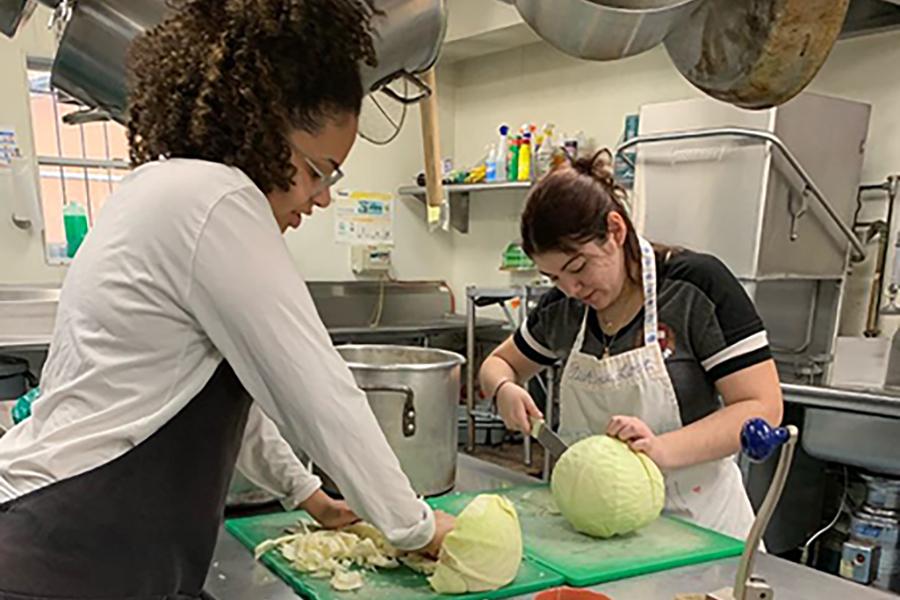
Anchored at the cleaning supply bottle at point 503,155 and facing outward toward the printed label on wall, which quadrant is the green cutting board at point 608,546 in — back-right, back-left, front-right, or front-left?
back-left

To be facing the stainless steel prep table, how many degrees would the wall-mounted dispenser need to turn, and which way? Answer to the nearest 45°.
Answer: approximately 45° to its right

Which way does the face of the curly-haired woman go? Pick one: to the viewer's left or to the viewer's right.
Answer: to the viewer's right

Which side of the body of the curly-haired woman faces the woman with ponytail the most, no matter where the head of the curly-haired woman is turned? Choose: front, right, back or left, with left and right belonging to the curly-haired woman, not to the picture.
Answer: front

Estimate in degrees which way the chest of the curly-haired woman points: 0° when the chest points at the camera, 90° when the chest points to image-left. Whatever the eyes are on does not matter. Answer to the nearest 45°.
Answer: approximately 270°

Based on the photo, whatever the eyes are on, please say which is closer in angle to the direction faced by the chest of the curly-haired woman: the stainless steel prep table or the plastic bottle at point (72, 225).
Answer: the stainless steel prep table

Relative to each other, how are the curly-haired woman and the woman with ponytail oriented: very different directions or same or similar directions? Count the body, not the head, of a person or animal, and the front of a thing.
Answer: very different directions

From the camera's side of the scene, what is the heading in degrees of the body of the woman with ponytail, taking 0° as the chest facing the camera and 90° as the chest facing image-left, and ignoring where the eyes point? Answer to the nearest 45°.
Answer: approximately 45°

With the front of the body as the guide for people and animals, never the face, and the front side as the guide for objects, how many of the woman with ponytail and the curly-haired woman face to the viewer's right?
1

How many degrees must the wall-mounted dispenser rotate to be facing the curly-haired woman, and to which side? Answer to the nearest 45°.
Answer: approximately 45° to its right

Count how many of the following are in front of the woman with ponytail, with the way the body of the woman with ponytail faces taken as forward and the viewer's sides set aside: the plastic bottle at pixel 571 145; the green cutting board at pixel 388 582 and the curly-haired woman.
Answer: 2

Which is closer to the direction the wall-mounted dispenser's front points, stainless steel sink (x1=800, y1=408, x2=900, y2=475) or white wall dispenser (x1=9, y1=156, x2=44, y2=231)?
the stainless steel sink

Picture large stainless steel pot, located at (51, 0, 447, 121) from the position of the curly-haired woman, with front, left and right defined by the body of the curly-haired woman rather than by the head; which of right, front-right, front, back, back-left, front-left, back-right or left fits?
left
